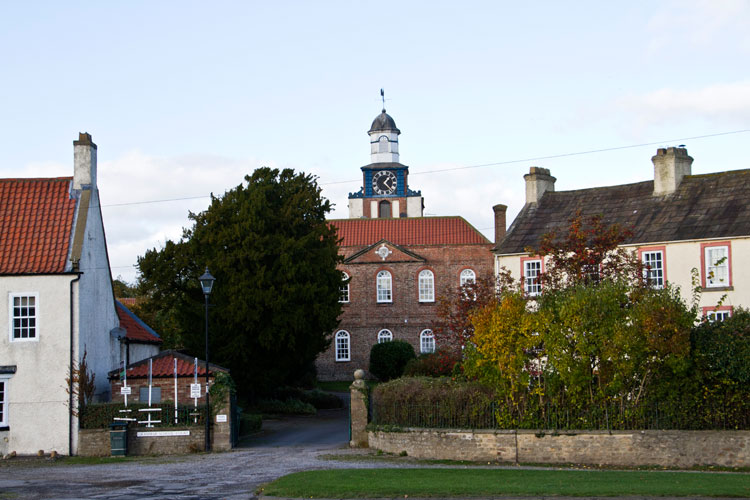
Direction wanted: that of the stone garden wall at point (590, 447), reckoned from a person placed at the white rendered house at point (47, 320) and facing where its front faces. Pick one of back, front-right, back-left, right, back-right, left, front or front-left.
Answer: front-left

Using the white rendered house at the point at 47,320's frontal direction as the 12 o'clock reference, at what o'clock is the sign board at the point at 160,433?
The sign board is roughly at 10 o'clock from the white rendered house.

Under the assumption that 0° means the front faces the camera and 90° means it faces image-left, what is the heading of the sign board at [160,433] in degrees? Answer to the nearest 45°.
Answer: approximately 0°

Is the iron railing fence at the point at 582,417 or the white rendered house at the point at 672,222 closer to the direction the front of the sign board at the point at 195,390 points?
the iron railing fence

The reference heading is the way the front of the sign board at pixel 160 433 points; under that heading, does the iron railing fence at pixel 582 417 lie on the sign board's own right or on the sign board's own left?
on the sign board's own left

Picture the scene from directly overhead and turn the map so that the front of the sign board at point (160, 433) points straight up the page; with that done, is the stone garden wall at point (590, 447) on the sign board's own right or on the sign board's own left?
on the sign board's own left

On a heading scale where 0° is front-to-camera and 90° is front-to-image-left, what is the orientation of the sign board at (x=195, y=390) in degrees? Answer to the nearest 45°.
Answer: approximately 0°

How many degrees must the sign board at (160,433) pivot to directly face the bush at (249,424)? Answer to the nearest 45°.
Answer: approximately 135° to its left
